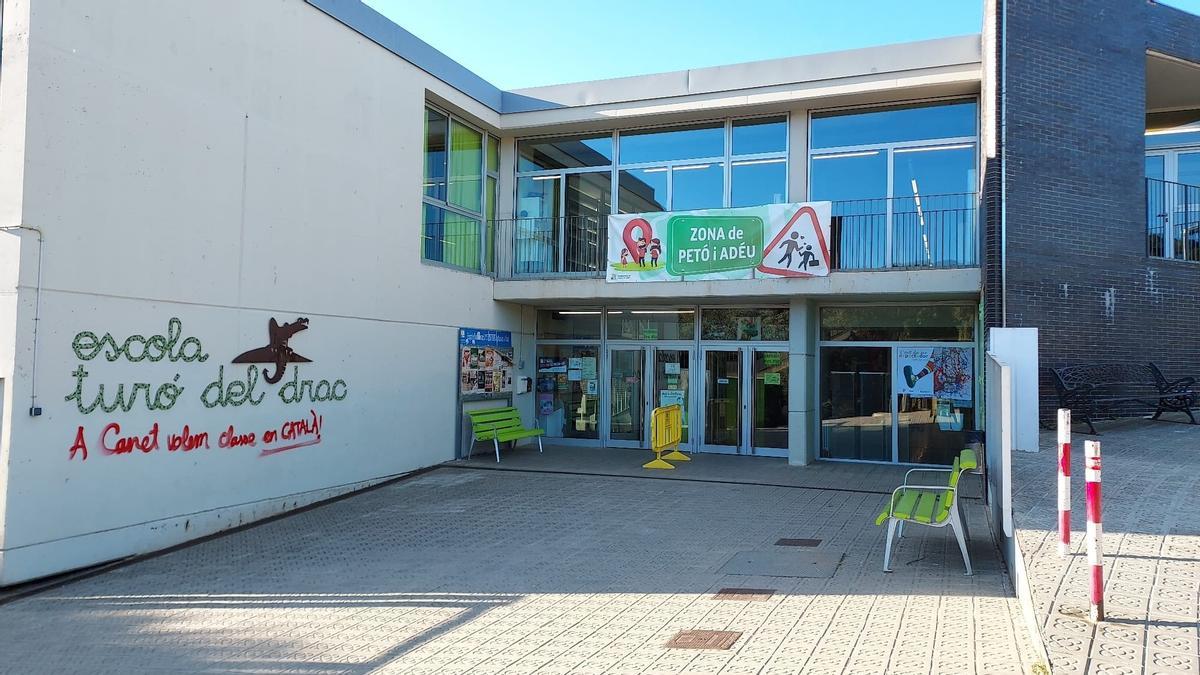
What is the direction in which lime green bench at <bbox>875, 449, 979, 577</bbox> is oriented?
to the viewer's left

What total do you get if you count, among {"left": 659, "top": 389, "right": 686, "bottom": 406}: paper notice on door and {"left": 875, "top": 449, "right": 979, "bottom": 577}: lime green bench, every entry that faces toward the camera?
1

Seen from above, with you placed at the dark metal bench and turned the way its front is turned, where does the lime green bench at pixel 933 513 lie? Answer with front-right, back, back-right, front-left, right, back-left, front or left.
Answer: front-right

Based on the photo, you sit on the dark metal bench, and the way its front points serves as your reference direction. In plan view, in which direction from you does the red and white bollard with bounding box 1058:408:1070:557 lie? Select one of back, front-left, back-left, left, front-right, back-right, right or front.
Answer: front-right

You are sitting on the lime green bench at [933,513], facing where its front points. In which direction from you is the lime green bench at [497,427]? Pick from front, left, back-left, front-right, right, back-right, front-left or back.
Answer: front-right

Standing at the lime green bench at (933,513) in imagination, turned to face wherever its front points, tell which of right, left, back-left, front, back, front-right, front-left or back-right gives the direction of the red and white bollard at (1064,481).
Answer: back-left

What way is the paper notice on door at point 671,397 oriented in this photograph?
toward the camera

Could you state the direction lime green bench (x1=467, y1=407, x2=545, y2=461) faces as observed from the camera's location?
facing the viewer and to the right of the viewer

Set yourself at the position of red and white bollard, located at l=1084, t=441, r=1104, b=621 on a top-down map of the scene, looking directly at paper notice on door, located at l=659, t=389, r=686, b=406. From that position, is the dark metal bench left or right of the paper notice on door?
right
